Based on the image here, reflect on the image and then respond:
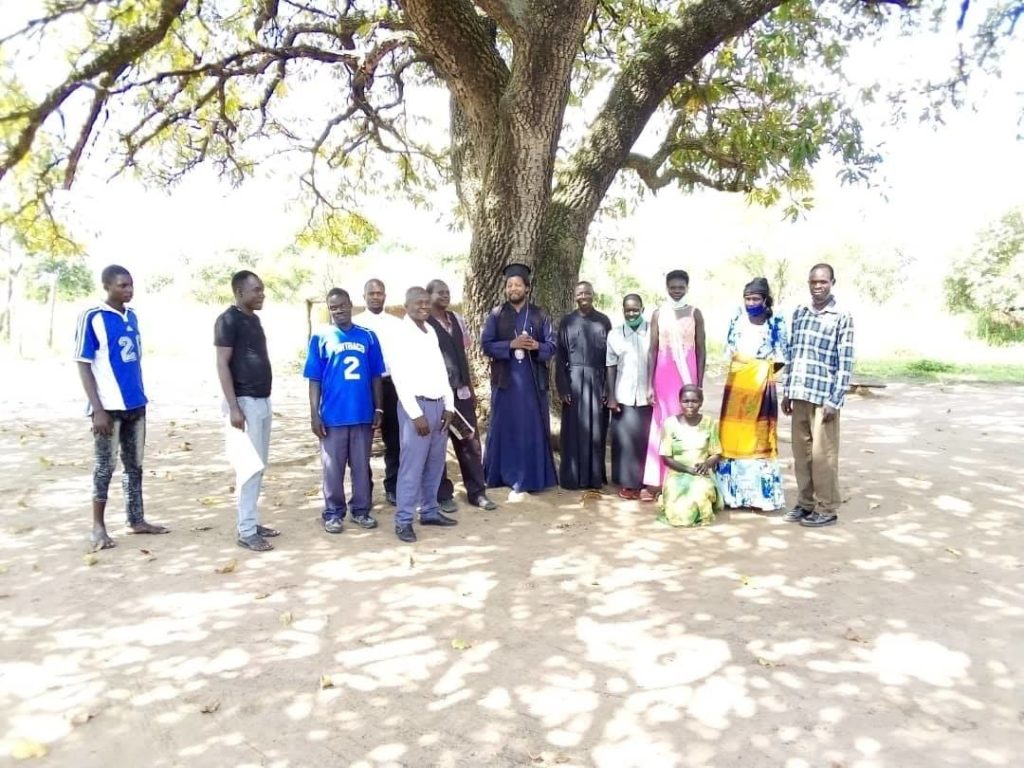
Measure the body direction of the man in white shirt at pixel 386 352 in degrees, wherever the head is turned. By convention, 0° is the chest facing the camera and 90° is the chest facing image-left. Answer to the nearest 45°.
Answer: approximately 0°

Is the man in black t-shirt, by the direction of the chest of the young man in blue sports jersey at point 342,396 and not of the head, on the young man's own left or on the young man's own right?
on the young man's own right

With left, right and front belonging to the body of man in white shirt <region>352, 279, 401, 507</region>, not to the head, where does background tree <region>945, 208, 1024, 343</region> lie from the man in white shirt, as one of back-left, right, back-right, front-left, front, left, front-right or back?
back-left

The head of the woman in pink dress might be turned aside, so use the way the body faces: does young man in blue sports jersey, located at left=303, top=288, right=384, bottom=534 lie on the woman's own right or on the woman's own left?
on the woman's own right

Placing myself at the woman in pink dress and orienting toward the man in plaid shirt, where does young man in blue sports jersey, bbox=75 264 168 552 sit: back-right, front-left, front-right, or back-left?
back-right

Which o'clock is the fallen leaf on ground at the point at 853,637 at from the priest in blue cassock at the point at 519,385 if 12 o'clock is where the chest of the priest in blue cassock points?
The fallen leaf on ground is roughly at 11 o'clock from the priest in blue cassock.
